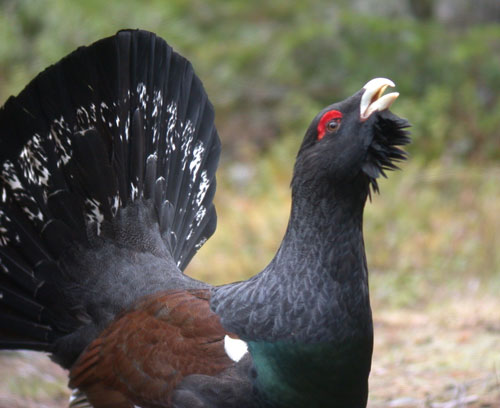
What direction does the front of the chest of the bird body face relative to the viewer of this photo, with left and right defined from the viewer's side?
facing to the right of the viewer
